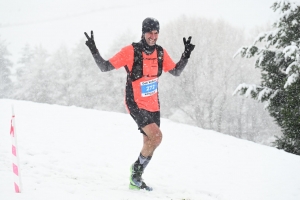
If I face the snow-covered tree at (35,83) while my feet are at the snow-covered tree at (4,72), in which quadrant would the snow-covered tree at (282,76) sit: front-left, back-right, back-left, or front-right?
front-right

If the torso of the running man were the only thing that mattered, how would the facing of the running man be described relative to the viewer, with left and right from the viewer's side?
facing the viewer and to the right of the viewer

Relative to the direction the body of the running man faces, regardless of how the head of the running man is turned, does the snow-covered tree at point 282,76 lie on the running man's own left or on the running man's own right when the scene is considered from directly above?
on the running man's own left

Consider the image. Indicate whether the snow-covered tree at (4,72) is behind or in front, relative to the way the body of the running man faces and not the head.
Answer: behind

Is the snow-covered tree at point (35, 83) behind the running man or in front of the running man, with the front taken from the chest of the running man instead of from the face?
behind

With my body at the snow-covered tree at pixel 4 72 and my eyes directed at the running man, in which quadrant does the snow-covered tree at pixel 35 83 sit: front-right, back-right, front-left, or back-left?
front-left
